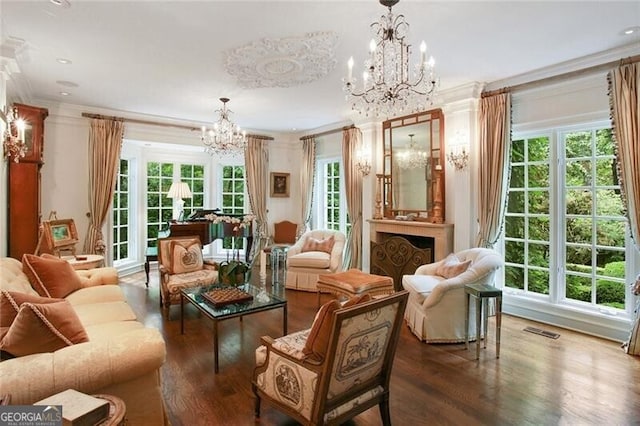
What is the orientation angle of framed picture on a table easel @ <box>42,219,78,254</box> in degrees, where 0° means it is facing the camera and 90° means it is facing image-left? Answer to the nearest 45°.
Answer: approximately 315°

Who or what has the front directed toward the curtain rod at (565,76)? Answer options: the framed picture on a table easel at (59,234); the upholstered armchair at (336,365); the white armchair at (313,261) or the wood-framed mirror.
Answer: the framed picture on a table easel

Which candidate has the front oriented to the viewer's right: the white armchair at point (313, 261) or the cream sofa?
the cream sofa

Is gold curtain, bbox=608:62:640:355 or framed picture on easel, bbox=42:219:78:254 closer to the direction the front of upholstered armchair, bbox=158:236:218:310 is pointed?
the gold curtain

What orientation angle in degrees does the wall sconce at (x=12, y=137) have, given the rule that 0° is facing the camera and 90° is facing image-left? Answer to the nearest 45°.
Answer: approximately 315°

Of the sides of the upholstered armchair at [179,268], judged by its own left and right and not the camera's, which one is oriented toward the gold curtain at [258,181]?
left

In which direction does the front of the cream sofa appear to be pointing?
to the viewer's right

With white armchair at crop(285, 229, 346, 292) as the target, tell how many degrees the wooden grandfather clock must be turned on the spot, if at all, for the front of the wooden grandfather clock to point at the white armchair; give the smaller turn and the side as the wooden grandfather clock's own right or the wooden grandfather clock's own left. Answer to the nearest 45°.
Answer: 0° — it already faces it

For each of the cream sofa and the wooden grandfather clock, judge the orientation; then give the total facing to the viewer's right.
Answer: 2

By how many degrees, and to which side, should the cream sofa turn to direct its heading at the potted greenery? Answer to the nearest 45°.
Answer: approximately 45° to its left

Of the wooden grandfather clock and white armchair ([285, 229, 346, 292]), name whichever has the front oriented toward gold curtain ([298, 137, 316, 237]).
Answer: the wooden grandfather clock

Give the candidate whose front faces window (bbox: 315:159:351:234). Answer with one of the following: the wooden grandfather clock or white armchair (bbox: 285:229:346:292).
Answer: the wooden grandfather clock
